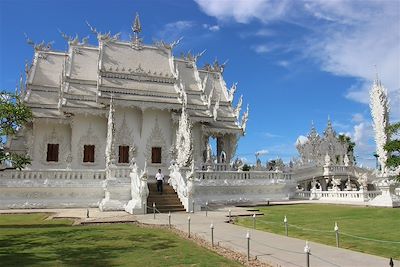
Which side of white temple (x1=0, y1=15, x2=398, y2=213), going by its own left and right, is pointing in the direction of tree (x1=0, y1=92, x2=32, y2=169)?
right
